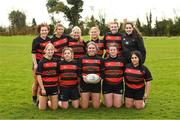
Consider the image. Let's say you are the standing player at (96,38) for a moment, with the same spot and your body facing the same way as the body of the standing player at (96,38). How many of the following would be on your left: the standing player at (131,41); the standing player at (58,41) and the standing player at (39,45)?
1

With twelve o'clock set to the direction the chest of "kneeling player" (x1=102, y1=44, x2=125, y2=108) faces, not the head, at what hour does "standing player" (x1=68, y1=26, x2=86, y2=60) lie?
"standing player" (x1=68, y1=26, x2=86, y2=60) is roughly at 4 o'clock from "kneeling player" (x1=102, y1=44, x2=125, y2=108).

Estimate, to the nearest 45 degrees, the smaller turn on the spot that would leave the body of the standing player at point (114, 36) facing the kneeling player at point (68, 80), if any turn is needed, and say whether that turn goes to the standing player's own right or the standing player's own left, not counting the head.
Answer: approximately 45° to the standing player's own right

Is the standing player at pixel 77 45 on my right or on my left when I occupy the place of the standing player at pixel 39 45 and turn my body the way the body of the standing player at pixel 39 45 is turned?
on my left

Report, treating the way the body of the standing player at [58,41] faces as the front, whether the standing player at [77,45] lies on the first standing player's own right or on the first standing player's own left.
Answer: on the first standing player's own left

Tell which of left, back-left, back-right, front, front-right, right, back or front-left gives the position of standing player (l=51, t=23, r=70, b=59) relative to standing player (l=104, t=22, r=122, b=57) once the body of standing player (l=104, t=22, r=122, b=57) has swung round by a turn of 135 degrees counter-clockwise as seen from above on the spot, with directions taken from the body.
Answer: back-left
